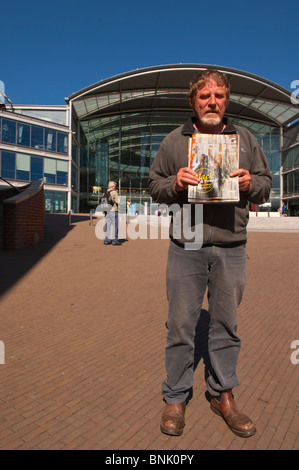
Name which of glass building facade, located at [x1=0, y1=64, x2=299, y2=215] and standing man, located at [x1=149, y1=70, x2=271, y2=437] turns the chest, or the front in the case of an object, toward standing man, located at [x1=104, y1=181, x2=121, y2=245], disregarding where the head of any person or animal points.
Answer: the glass building facade

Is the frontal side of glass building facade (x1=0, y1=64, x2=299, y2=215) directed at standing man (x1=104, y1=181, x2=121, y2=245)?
yes

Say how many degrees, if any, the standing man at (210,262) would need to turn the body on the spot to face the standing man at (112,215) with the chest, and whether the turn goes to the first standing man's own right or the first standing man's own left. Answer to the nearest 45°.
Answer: approximately 180°

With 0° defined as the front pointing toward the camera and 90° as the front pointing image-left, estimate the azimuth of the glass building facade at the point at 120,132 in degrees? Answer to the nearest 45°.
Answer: approximately 0°

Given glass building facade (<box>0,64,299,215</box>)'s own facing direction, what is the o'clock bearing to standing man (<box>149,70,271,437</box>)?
The standing man is roughly at 12 o'clock from the glass building facade.

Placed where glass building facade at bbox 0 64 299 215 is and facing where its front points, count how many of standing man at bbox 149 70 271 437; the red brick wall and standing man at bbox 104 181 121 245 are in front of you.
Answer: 3

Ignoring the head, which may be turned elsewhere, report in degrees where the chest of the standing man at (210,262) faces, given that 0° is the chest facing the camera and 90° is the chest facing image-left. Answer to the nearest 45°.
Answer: approximately 0°

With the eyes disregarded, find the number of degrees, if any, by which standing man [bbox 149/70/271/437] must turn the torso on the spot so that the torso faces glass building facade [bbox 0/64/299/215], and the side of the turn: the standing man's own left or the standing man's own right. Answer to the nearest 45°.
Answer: approximately 180°

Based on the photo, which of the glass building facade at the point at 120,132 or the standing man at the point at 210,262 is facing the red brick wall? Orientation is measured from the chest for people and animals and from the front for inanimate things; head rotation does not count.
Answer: the glass building facade

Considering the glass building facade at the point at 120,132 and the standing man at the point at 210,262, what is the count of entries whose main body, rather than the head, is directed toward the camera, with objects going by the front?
2
